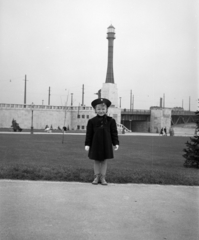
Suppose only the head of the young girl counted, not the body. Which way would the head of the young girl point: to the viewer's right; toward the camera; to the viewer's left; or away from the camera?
toward the camera

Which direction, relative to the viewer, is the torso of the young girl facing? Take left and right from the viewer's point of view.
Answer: facing the viewer
